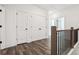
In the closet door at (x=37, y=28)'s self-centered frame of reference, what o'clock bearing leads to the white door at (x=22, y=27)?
The white door is roughly at 3 o'clock from the closet door.

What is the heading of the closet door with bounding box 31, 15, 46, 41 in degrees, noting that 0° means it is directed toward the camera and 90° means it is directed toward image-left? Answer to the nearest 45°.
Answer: approximately 315°
